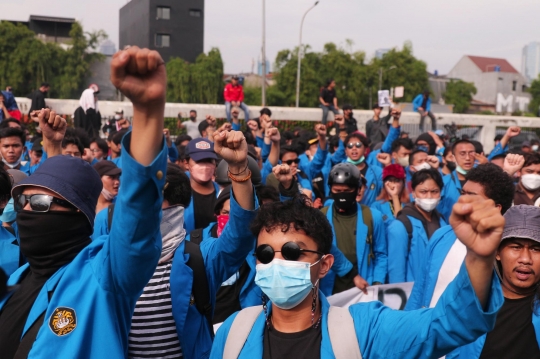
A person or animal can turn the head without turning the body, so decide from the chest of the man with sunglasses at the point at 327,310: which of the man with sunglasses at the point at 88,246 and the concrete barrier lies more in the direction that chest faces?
the man with sunglasses

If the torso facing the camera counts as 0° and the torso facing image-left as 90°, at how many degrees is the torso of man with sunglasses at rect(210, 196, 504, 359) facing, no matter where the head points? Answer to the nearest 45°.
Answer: approximately 0°

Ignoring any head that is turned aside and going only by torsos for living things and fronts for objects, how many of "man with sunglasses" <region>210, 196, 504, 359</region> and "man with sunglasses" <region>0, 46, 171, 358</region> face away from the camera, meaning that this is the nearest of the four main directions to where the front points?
0

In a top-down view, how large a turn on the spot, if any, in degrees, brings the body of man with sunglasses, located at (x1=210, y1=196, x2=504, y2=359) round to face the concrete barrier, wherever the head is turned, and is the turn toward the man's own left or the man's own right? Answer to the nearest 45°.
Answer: approximately 180°

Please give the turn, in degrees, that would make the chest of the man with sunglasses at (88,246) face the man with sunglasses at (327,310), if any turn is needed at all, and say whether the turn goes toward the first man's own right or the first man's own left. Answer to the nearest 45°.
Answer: approximately 135° to the first man's own left

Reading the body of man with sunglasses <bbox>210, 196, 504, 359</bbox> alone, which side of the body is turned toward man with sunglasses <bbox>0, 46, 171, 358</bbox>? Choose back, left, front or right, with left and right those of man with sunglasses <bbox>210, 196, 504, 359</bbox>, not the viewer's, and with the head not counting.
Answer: right

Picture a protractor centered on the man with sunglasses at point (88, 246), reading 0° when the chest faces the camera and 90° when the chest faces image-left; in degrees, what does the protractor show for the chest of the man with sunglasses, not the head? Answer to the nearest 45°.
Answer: approximately 45°

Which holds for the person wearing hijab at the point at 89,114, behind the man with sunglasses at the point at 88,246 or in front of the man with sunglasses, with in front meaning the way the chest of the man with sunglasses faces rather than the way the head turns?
behind
